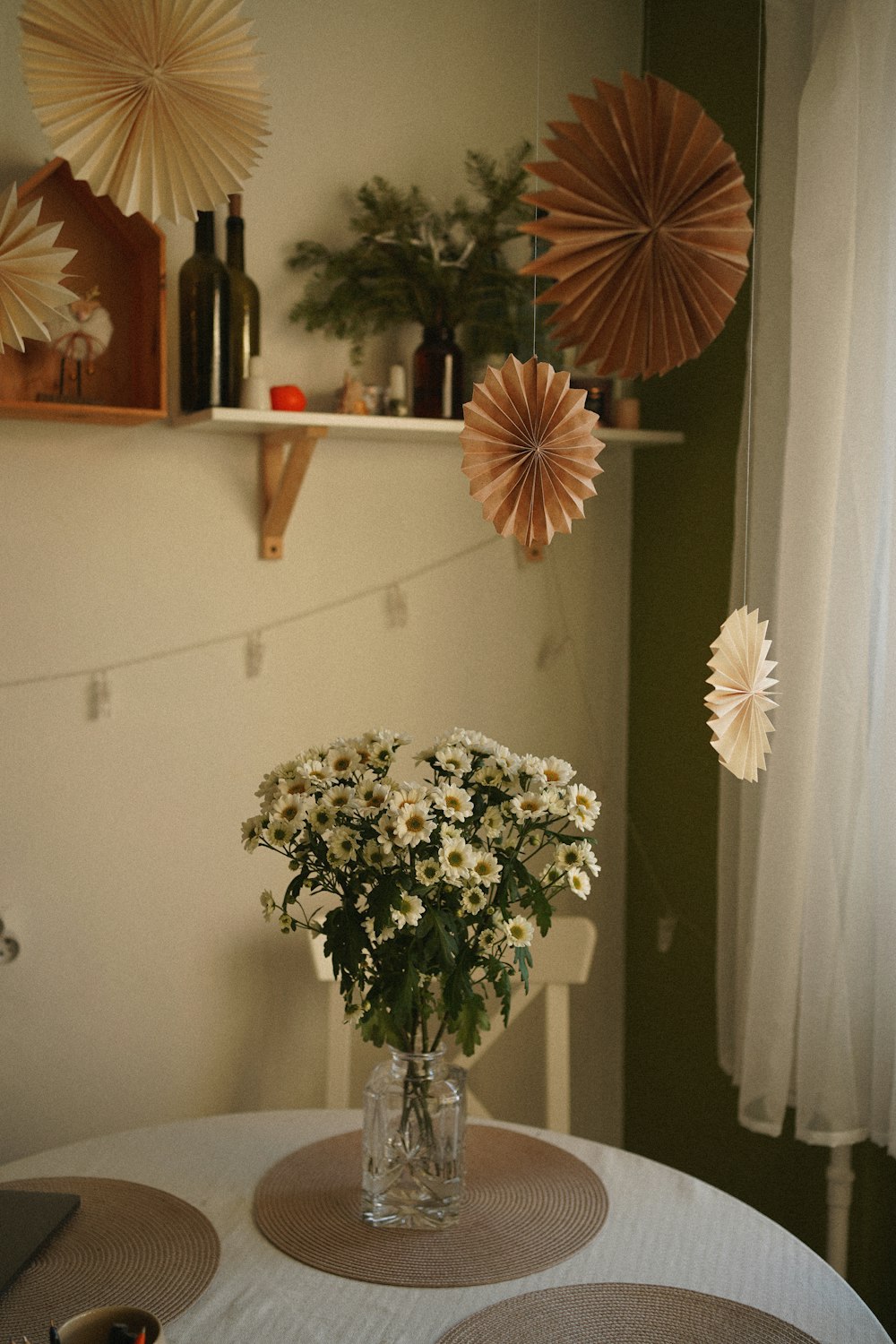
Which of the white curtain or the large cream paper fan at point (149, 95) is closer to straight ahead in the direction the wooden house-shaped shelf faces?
the large cream paper fan

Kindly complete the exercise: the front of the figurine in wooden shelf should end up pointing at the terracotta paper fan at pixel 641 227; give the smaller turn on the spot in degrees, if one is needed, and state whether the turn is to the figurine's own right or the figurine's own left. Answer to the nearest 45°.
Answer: approximately 45° to the figurine's own left

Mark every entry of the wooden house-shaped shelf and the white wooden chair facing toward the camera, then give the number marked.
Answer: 2

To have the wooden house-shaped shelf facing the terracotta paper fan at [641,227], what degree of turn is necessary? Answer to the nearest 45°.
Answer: approximately 45° to its left

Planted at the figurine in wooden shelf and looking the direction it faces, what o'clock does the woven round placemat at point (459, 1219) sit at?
The woven round placemat is roughly at 11 o'clock from the figurine in wooden shelf.

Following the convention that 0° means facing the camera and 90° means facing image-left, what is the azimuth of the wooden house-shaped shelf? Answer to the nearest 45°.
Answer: approximately 0°

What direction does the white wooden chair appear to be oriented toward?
toward the camera

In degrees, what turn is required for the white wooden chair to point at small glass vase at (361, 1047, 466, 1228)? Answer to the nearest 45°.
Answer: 0° — it already faces it

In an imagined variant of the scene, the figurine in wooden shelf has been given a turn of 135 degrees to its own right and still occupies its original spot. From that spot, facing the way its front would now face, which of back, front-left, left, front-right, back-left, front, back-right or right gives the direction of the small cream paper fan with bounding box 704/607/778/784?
back

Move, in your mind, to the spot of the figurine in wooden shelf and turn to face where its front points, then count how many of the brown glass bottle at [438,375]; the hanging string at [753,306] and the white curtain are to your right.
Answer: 0

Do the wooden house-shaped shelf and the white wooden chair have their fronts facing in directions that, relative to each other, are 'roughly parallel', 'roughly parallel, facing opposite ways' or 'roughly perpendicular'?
roughly parallel

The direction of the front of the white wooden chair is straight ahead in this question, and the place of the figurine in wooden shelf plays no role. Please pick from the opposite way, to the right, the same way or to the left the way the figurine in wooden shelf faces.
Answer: the same way

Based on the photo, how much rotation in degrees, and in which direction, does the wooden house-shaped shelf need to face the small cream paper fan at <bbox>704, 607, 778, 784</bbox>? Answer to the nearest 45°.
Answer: approximately 45° to its left

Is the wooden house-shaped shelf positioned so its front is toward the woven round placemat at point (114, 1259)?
yes

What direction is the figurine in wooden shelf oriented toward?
toward the camera
